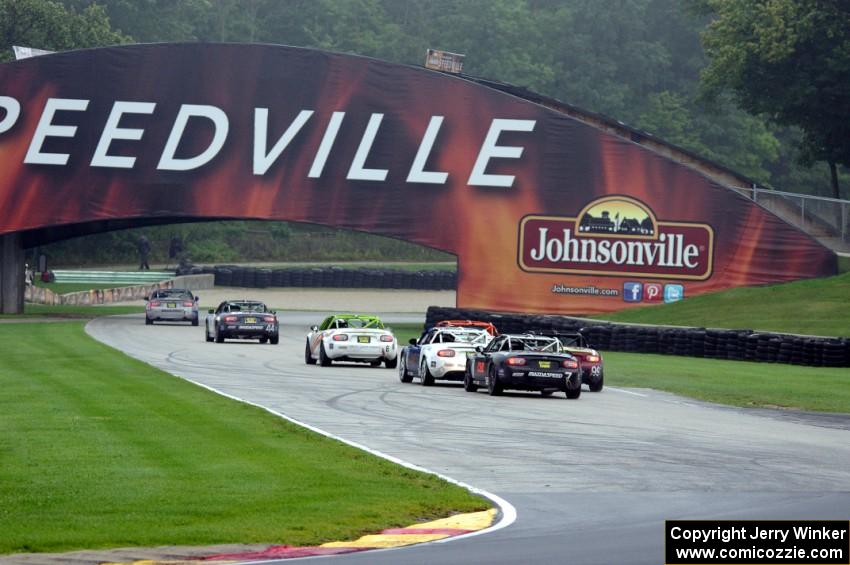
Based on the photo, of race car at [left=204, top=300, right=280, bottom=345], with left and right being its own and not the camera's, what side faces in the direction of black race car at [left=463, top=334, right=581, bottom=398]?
back

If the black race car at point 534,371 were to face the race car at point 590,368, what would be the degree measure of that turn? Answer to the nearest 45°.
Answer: approximately 90° to its right

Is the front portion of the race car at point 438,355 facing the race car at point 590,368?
no

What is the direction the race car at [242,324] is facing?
away from the camera

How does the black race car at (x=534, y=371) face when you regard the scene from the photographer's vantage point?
facing away from the viewer and to the left of the viewer

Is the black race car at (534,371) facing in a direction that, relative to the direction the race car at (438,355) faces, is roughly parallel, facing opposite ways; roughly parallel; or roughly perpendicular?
roughly parallel

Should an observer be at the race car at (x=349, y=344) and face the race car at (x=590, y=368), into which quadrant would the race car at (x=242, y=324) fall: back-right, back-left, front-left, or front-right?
back-left

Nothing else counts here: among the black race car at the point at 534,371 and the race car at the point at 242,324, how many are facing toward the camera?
0

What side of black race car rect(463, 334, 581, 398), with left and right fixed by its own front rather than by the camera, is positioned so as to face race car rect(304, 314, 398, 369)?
front

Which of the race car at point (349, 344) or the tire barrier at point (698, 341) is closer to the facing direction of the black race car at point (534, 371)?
the race car

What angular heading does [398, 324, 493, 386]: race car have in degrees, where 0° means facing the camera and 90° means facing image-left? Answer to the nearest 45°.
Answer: approximately 135°

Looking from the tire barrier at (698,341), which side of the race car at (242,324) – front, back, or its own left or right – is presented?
right

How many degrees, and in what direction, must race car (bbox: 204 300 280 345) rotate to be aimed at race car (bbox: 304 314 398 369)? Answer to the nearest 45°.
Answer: approximately 180°

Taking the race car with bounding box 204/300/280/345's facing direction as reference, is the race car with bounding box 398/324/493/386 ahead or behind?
behind

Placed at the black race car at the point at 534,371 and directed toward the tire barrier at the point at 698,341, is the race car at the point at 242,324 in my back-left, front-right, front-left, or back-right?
front-left

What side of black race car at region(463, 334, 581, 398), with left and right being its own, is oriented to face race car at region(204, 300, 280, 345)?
front
